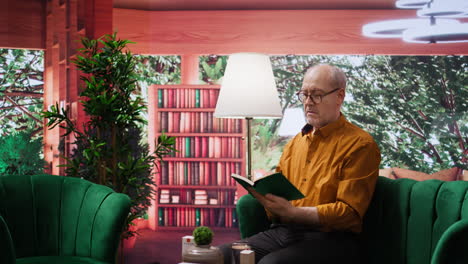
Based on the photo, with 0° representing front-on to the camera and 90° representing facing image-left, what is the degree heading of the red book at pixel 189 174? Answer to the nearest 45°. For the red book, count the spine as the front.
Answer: approximately 0°

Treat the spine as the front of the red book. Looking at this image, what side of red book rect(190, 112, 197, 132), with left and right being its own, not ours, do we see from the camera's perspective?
front

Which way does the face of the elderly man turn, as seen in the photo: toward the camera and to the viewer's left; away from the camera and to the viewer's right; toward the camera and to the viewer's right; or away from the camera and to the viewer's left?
toward the camera and to the viewer's left

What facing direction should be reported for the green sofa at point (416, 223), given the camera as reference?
facing the viewer and to the left of the viewer

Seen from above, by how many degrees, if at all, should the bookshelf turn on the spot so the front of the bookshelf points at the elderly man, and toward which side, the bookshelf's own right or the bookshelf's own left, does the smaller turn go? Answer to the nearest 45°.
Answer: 0° — it already faces them

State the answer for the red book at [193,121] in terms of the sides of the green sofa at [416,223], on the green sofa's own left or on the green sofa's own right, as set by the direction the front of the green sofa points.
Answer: on the green sofa's own right

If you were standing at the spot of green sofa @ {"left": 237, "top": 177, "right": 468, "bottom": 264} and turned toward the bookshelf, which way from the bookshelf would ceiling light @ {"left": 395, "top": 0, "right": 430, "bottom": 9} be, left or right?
right

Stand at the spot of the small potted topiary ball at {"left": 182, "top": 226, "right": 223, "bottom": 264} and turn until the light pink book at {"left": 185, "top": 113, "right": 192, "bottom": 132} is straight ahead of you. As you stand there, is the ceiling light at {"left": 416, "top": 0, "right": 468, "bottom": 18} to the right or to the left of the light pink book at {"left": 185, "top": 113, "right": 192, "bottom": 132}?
right

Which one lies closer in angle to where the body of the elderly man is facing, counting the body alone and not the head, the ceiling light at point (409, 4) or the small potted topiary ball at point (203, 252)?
the small potted topiary ball

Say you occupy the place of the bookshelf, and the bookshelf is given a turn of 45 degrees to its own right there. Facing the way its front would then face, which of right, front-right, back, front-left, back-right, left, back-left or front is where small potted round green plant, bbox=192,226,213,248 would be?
front-left
